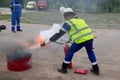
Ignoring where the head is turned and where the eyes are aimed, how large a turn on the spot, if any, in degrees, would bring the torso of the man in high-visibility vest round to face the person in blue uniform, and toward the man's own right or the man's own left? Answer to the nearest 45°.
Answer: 0° — they already face them

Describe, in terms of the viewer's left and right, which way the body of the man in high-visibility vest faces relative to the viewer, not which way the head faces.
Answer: facing away from the viewer and to the left of the viewer
